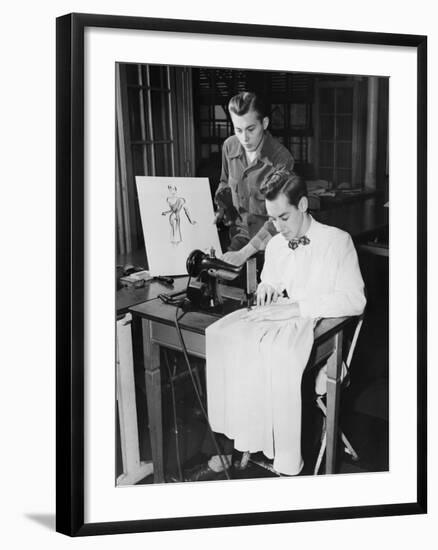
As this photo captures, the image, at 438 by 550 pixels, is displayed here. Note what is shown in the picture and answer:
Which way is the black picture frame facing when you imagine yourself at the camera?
facing the viewer and to the right of the viewer
